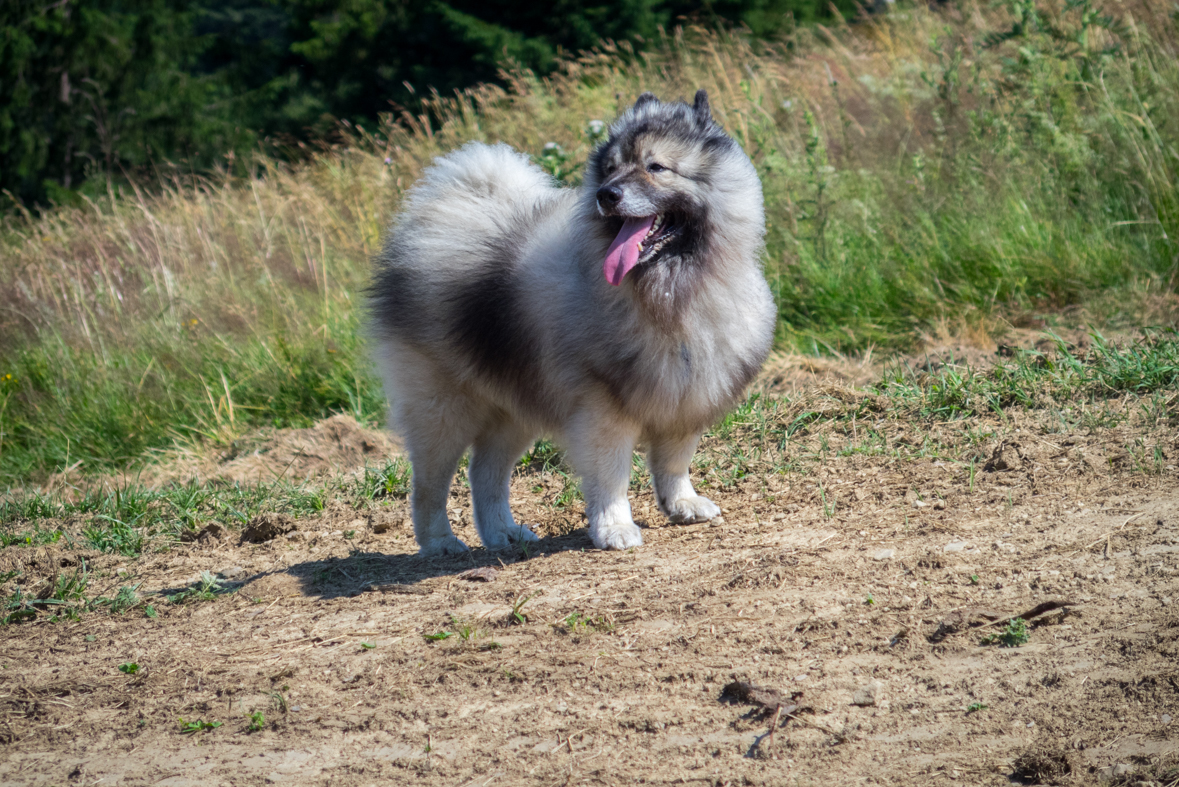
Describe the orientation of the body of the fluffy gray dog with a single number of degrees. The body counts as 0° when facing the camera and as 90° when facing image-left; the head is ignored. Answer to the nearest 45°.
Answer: approximately 315°

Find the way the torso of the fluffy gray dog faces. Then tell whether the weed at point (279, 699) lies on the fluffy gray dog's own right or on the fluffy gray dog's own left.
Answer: on the fluffy gray dog's own right

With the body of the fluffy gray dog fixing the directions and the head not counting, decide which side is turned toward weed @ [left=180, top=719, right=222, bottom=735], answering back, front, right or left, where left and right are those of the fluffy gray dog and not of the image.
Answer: right

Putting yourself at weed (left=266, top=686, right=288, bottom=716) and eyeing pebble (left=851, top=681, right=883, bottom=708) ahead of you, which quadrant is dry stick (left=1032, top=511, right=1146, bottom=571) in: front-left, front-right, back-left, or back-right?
front-left

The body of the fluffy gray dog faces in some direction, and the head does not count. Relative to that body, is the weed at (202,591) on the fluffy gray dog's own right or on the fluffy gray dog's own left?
on the fluffy gray dog's own right

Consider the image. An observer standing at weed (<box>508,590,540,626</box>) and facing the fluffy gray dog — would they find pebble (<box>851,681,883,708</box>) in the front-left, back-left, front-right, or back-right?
back-right

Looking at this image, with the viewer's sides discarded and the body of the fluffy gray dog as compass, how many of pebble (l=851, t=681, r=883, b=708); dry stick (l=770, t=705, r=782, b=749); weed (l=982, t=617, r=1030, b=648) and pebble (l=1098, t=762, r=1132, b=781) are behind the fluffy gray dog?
0

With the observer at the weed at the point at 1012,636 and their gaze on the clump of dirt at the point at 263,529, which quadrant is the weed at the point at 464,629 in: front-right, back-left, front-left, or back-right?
front-left

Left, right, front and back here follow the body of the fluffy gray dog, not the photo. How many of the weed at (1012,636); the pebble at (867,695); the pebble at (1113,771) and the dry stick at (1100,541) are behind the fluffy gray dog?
0

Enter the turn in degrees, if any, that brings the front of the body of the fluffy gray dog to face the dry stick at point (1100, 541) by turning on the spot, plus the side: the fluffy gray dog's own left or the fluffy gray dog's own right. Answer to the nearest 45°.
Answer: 0° — it already faces it

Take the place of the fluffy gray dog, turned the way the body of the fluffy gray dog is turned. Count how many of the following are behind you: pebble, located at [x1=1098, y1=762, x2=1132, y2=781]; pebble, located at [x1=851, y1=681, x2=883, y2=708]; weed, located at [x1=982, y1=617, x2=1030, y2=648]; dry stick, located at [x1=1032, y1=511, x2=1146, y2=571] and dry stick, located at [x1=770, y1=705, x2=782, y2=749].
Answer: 0

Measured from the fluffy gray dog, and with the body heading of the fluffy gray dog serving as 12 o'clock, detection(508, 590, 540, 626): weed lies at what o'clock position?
The weed is roughly at 2 o'clock from the fluffy gray dog.
